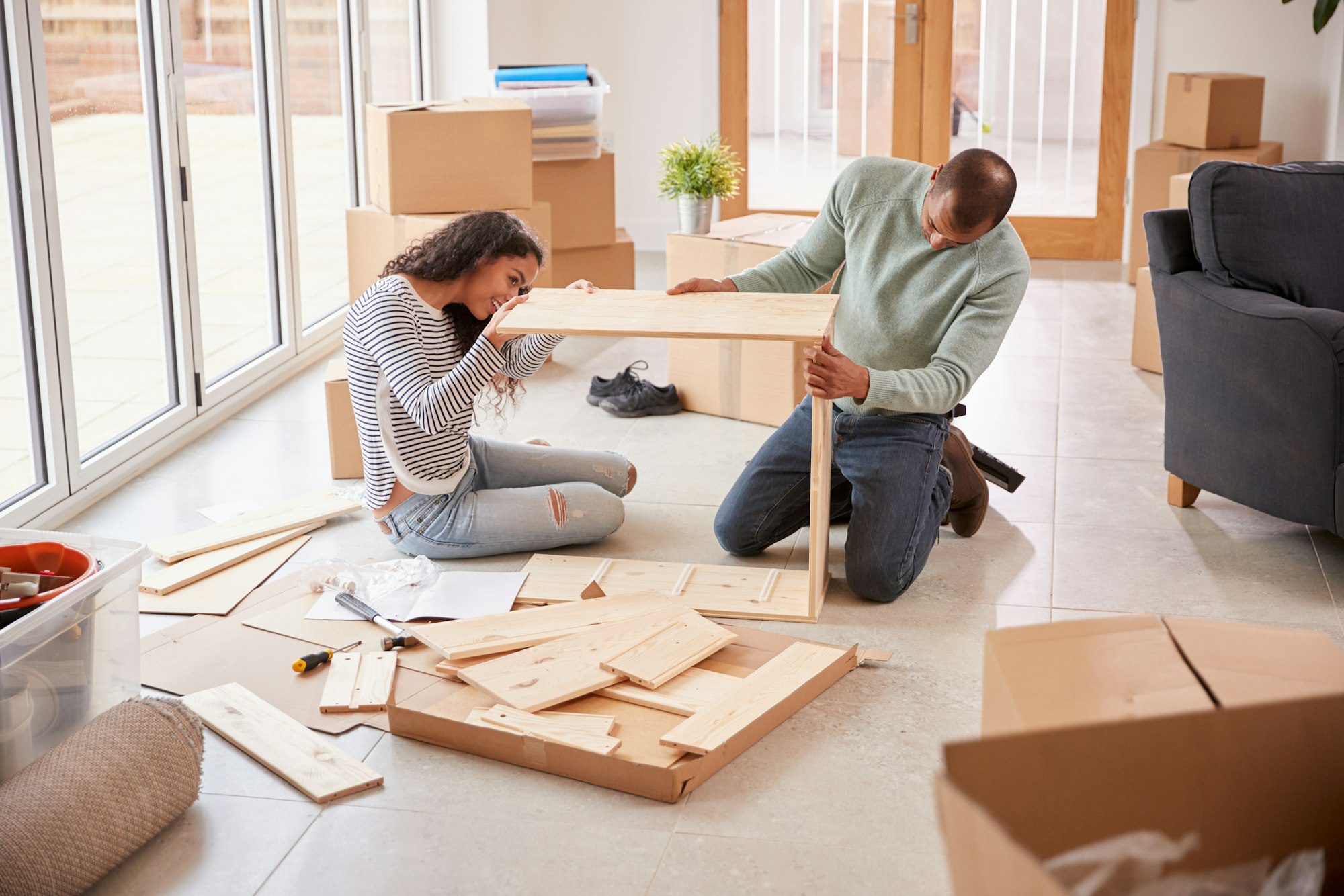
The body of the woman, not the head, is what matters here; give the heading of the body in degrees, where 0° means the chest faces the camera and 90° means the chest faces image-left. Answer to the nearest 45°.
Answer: approximately 270°

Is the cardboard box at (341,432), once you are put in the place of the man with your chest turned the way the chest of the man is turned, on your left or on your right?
on your right

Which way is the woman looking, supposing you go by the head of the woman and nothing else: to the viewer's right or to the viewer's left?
to the viewer's right

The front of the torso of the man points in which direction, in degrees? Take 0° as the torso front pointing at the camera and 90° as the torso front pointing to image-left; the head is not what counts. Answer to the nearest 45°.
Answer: approximately 45°

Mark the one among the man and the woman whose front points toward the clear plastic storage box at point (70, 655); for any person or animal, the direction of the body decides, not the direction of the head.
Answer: the man

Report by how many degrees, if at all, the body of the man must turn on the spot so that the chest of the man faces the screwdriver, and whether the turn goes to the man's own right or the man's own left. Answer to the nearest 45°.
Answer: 0° — they already face it

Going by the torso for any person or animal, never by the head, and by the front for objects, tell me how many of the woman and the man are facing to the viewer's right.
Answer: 1

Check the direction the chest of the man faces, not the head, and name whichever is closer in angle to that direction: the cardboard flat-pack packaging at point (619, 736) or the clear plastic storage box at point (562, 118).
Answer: the cardboard flat-pack packaging
